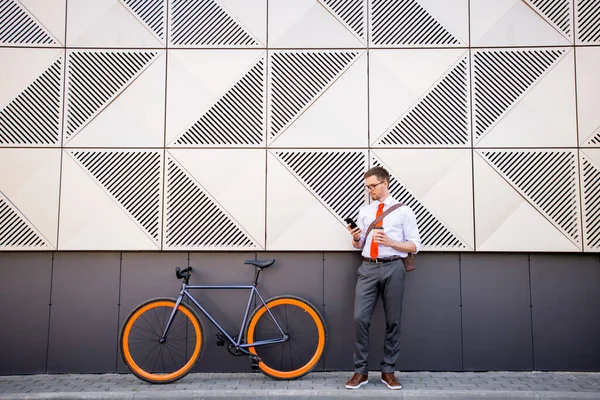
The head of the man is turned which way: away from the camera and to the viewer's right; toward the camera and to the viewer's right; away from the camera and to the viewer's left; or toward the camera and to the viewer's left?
toward the camera and to the viewer's left

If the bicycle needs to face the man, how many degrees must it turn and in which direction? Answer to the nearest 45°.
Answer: approximately 135° to its left

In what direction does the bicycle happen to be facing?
to the viewer's left
